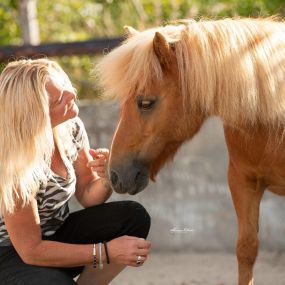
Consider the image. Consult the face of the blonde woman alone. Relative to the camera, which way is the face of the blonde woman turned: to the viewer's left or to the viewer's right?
to the viewer's right

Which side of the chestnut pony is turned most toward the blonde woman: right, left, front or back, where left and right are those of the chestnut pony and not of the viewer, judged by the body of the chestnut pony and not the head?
front

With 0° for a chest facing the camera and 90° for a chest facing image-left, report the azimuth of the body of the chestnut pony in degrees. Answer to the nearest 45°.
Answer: approximately 90°
